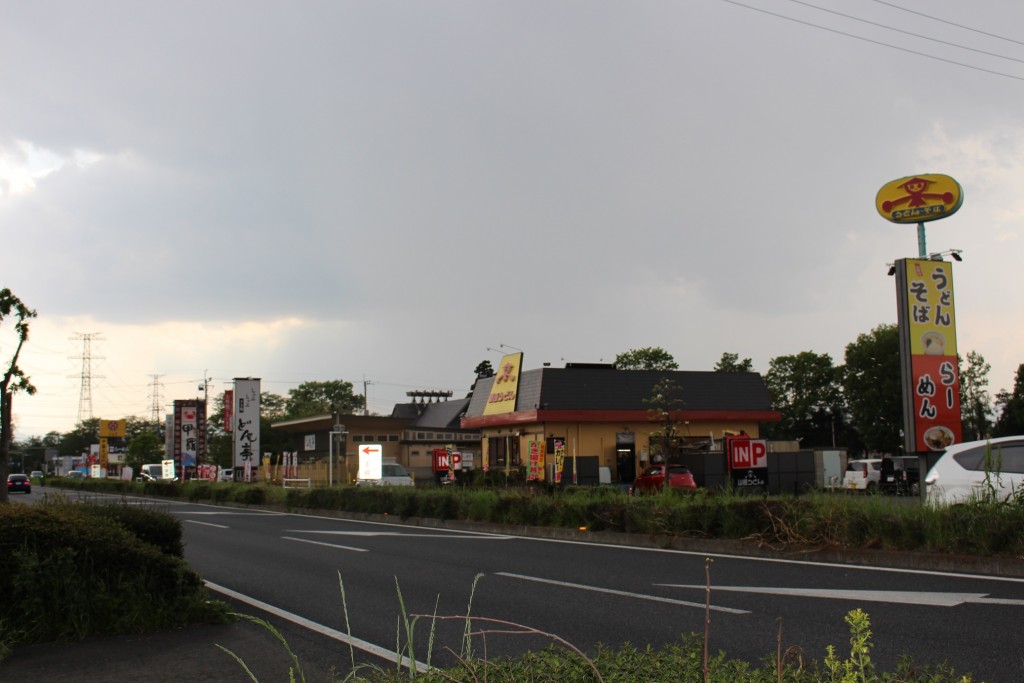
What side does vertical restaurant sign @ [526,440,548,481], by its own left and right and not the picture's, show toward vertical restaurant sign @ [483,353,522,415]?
back

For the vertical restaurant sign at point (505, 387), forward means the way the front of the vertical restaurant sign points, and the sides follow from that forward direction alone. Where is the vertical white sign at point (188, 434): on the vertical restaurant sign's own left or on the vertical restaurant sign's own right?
on the vertical restaurant sign's own right

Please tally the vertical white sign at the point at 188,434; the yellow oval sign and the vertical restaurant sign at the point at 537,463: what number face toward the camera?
3

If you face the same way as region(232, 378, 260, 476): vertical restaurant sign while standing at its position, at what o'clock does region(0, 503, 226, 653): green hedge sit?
The green hedge is roughly at 12 o'clock from the vertical restaurant sign.

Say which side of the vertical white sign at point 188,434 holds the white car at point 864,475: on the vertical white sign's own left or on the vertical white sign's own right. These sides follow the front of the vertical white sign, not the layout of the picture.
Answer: on the vertical white sign's own left

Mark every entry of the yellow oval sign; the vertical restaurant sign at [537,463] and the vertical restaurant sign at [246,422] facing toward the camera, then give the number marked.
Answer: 3

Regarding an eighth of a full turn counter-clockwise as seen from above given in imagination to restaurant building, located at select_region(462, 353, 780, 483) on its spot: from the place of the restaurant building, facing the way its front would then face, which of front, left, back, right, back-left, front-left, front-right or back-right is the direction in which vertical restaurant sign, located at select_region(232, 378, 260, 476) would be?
right

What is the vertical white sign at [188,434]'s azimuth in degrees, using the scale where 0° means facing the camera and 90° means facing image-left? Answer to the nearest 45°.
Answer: approximately 0°

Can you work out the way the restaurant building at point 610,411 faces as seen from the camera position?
facing the viewer and to the left of the viewer

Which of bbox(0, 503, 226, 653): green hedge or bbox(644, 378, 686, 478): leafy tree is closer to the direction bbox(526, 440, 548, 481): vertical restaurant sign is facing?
the green hedge

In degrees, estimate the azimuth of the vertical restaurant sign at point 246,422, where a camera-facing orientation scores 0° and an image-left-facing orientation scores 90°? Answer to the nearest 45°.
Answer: approximately 0°

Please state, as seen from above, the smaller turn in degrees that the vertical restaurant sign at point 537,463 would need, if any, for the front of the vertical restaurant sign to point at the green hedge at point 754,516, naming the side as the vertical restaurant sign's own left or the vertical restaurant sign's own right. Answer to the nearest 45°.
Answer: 0° — it already faces it

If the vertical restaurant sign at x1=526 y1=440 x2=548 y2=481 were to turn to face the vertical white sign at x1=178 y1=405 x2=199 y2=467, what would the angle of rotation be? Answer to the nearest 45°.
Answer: approximately 135° to its right

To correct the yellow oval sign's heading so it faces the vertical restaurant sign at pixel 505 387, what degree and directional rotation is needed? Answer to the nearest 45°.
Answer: approximately 135° to its right
